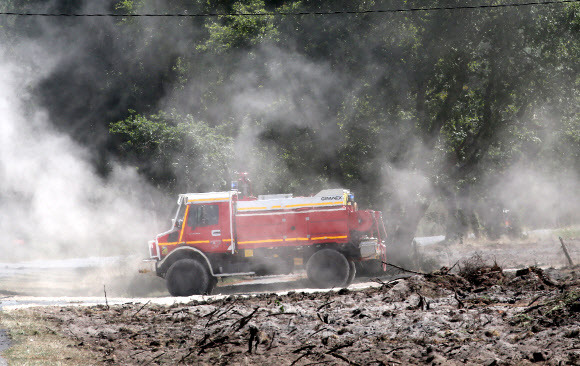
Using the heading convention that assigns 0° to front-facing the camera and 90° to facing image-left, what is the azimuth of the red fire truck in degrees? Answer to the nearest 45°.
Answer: approximately 90°
